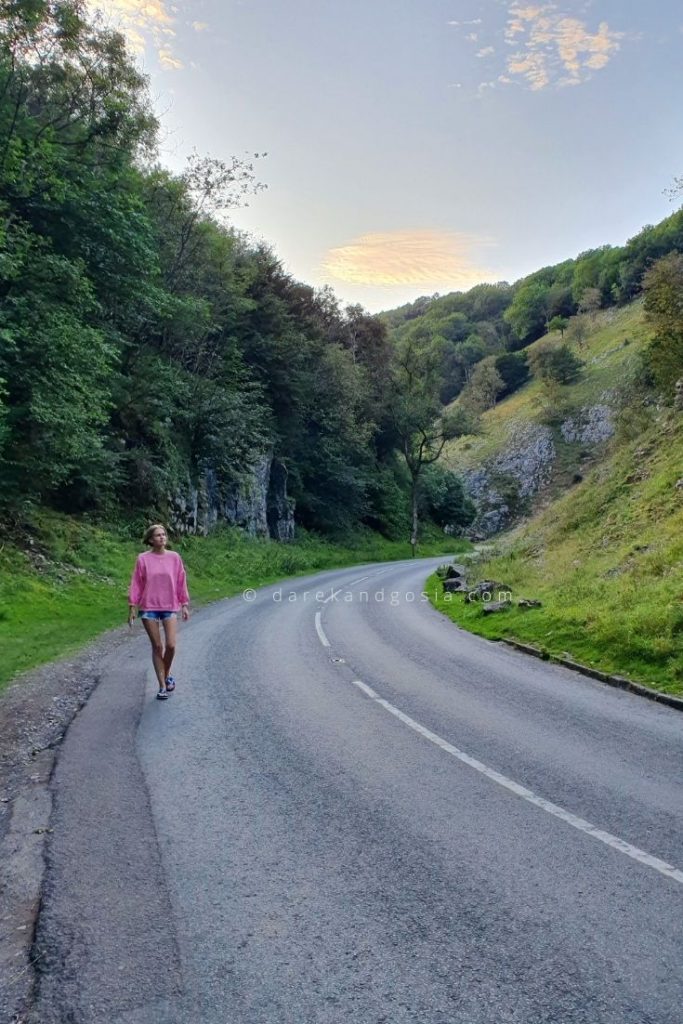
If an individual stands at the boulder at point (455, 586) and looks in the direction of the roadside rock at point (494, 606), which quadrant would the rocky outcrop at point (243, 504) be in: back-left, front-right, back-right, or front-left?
back-right

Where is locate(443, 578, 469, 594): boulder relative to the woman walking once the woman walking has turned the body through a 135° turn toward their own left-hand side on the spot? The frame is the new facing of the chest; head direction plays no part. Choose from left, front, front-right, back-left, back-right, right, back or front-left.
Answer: front

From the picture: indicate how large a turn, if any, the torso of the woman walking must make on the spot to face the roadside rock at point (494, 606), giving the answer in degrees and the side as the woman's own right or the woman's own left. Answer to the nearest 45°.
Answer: approximately 135° to the woman's own left

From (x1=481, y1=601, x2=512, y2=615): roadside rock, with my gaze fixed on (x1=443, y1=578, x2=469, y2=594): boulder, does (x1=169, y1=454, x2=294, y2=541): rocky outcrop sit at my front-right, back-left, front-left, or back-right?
front-left

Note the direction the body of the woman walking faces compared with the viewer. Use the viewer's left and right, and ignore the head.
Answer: facing the viewer

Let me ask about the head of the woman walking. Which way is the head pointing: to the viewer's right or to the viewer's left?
to the viewer's right

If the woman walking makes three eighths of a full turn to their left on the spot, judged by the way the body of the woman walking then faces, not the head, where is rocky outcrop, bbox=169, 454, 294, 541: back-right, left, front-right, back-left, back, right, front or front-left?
front-left
